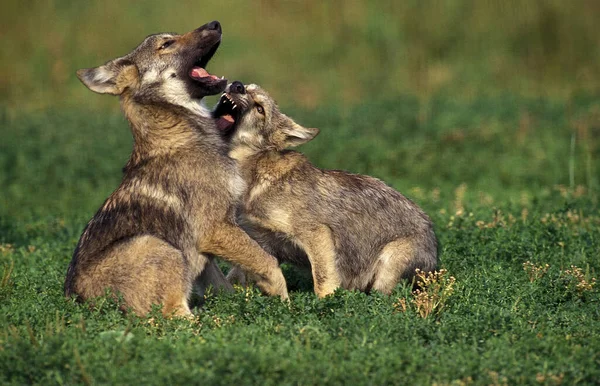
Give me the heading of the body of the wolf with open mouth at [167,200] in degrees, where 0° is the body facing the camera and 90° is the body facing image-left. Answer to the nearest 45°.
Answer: approximately 270°

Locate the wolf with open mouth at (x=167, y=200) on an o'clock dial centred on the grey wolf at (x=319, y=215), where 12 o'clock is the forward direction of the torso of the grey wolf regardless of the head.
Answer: The wolf with open mouth is roughly at 11 o'clock from the grey wolf.

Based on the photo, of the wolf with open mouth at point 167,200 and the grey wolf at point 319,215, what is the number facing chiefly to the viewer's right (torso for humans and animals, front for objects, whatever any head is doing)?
1

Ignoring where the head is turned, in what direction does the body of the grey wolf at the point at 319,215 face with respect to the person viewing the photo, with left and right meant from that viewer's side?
facing to the left of the viewer

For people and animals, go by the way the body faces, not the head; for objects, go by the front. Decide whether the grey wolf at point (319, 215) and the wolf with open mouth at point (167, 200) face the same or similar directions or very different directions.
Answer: very different directions

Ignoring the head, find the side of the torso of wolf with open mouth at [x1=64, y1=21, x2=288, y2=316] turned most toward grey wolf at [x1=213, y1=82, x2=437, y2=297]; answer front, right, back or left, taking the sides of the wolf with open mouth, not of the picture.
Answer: front
